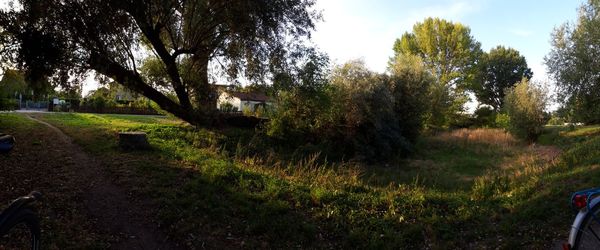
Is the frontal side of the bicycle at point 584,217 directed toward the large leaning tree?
no

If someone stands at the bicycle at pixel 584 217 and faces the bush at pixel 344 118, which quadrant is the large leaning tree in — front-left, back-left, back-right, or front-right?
front-left

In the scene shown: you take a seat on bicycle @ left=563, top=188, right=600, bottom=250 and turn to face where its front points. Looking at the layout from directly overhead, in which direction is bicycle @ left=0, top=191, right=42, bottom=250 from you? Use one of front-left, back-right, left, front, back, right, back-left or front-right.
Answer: back-right

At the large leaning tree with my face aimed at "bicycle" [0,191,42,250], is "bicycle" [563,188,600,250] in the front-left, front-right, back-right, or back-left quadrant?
front-left

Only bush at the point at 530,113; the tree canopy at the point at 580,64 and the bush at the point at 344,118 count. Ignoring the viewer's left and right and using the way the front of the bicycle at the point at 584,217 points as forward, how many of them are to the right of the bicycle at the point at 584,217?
0

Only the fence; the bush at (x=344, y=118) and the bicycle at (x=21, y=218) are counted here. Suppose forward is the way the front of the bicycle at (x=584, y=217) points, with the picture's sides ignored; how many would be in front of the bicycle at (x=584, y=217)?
0

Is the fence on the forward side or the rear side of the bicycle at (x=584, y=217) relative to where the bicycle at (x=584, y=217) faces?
on the rear side

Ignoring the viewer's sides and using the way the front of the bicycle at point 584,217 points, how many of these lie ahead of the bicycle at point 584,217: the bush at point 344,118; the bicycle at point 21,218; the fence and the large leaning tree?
0

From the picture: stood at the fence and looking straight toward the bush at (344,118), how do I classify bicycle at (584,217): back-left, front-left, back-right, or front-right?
front-right

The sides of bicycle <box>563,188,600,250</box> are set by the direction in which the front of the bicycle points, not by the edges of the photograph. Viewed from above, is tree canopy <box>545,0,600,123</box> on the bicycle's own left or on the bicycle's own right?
on the bicycle's own left

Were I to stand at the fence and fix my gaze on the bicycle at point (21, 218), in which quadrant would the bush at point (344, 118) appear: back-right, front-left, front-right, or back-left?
front-left

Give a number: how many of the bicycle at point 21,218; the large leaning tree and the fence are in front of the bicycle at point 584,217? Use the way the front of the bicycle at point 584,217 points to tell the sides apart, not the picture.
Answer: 0
